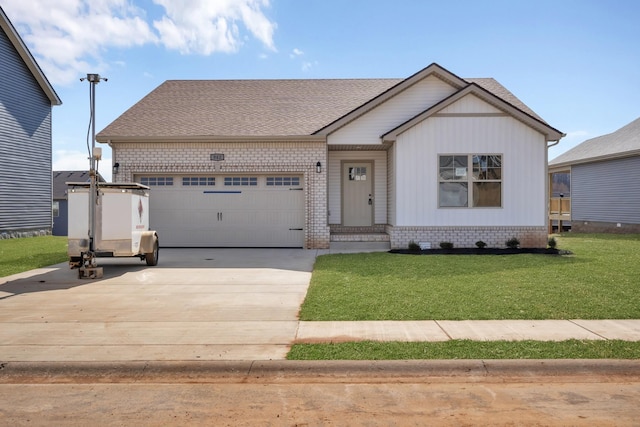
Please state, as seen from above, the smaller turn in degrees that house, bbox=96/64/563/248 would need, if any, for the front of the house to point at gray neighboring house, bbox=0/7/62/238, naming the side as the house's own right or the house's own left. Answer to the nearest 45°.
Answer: approximately 90° to the house's own right

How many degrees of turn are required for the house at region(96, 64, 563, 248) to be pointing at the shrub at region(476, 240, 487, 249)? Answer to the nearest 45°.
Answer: approximately 90° to its left

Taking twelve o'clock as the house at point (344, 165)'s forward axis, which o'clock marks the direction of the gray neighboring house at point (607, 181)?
The gray neighboring house is roughly at 8 o'clock from the house.

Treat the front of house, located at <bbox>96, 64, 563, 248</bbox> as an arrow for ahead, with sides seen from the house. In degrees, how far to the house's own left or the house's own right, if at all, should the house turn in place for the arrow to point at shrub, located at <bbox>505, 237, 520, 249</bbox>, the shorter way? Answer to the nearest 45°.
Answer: approximately 90° to the house's own left

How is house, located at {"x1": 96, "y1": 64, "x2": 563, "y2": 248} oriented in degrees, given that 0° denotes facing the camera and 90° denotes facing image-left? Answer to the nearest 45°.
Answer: approximately 0°

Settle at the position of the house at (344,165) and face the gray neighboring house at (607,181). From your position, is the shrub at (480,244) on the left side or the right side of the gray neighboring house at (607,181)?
right

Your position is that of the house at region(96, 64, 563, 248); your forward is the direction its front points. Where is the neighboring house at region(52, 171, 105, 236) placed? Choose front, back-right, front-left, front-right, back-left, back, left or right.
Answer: back-right

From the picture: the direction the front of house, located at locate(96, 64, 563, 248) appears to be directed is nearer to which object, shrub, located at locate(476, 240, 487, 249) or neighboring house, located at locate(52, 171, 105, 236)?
the shrub
